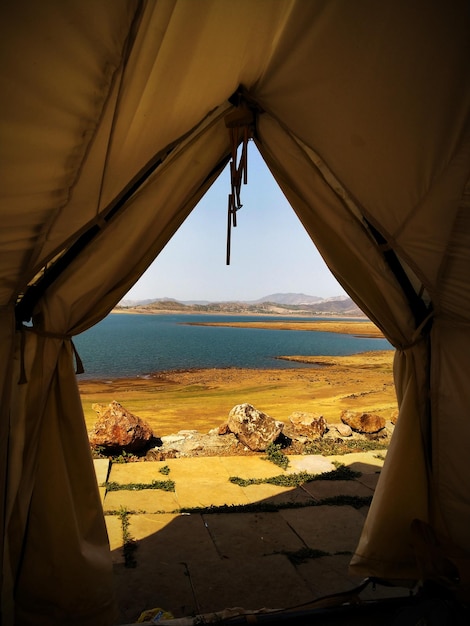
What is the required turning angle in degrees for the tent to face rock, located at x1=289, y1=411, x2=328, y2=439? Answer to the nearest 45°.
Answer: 0° — it already faces it

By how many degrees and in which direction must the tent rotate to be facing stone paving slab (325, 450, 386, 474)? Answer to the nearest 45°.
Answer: approximately 45° to its right

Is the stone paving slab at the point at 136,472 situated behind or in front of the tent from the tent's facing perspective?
in front

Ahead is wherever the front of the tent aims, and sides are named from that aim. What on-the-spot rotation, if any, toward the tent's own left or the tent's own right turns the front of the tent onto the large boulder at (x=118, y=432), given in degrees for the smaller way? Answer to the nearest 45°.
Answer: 0° — it already faces it

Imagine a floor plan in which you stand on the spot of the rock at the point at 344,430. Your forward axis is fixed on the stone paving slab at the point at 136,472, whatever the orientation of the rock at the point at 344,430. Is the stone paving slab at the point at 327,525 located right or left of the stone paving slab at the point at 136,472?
left

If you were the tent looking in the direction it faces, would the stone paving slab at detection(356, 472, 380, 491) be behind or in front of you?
in front

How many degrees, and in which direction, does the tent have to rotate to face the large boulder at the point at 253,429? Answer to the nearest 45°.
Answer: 0° — it already faces it

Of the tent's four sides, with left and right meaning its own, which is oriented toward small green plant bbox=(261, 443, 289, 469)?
front

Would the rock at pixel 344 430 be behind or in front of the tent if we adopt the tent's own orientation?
in front

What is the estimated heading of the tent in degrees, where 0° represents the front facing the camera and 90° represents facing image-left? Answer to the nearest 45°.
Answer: approximately 180°
